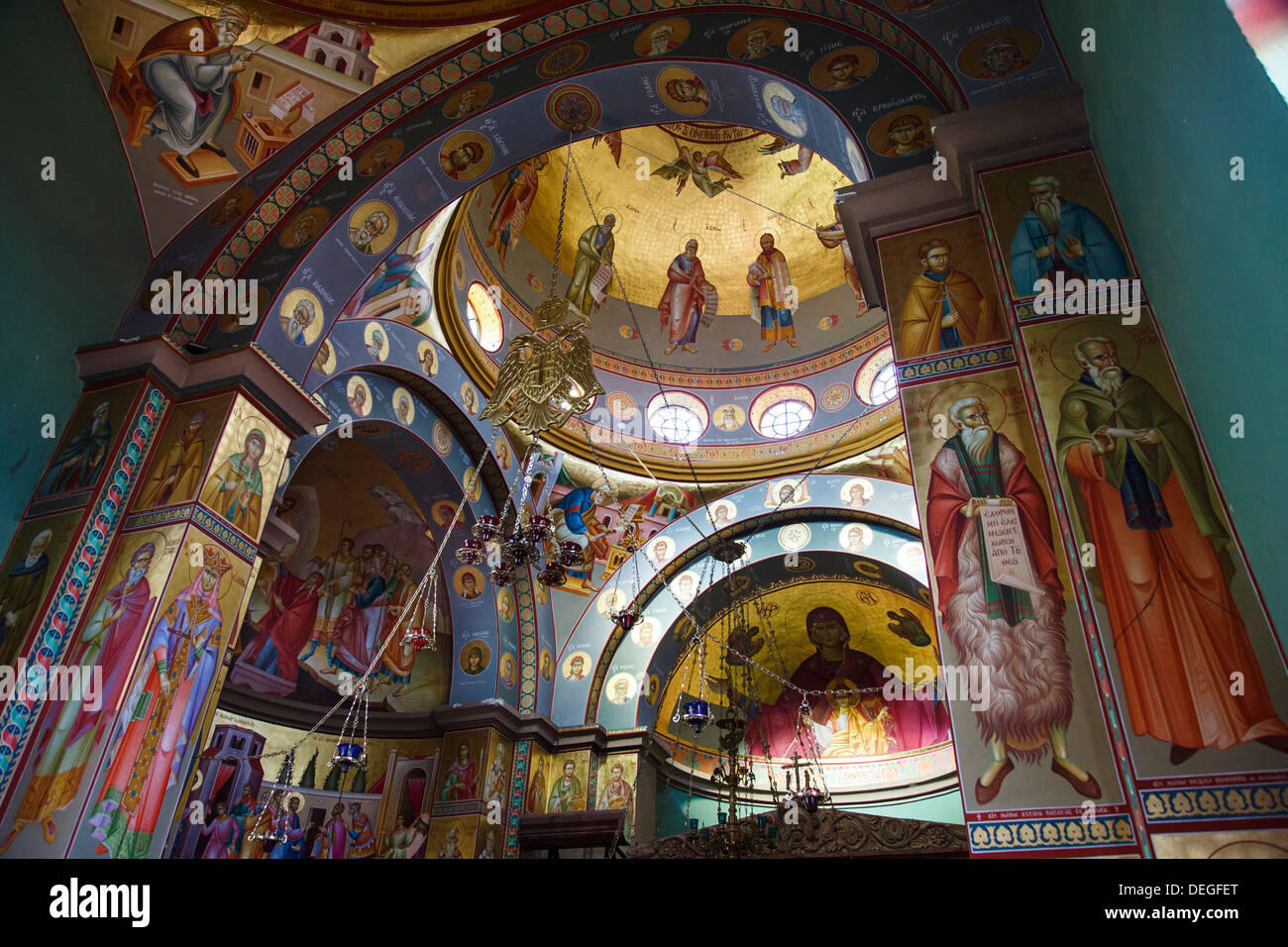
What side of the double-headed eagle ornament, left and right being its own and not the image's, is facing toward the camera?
front

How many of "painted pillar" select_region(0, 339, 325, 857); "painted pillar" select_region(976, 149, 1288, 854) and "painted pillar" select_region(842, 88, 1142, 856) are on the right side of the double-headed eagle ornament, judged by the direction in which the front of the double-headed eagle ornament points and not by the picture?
1

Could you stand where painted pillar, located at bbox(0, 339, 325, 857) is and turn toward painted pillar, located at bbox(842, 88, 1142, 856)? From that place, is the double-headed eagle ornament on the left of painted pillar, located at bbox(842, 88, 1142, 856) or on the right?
left

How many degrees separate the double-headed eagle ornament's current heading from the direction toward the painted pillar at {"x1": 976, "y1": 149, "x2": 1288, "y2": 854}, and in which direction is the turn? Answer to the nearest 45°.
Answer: approximately 45° to its left

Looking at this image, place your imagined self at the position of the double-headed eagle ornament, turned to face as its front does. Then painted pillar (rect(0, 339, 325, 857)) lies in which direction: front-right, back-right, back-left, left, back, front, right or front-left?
right

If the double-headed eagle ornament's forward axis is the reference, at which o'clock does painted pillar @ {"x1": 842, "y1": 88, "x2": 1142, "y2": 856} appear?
The painted pillar is roughly at 11 o'clock from the double-headed eagle ornament.

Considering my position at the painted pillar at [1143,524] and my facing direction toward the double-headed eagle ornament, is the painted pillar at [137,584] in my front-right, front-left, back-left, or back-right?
front-left

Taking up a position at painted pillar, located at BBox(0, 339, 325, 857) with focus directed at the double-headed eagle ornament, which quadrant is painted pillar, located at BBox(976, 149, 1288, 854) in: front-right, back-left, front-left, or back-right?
front-right
